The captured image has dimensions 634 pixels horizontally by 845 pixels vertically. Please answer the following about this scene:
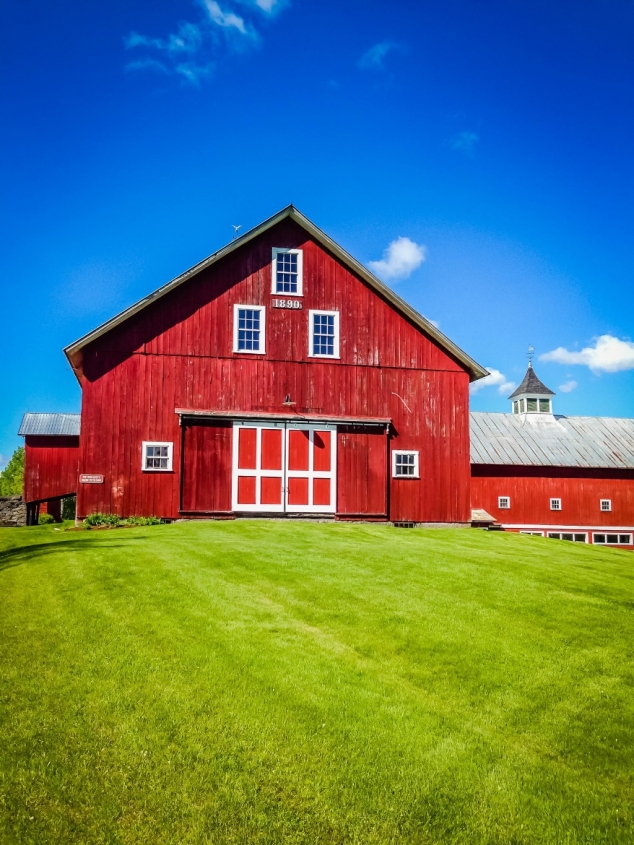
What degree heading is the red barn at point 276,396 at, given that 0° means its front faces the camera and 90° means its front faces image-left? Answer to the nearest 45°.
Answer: approximately 0°

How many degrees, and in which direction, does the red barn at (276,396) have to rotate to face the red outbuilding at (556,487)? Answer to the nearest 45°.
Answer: approximately 135° to its left

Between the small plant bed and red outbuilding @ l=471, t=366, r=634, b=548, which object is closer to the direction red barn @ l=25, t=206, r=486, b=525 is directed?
the small plant bed

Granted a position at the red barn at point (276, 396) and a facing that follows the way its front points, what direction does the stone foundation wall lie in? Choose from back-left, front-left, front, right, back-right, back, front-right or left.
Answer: back-right

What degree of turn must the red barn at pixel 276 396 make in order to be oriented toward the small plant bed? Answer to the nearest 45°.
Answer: approximately 90° to its right

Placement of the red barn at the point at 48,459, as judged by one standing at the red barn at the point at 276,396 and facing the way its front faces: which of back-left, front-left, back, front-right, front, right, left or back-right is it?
back-right
